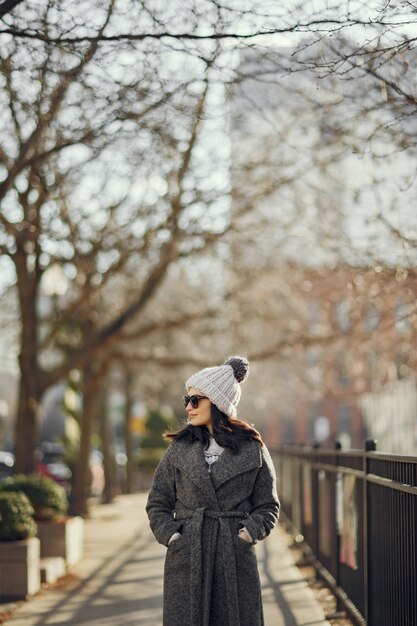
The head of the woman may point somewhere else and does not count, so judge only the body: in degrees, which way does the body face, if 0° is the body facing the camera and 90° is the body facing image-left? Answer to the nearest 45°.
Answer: approximately 0°

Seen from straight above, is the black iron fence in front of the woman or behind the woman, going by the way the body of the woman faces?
behind

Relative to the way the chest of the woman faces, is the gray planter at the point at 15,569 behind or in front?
behind

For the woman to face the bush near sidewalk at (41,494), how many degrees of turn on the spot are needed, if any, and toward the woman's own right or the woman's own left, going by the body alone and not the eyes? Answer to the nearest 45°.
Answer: approximately 180°
